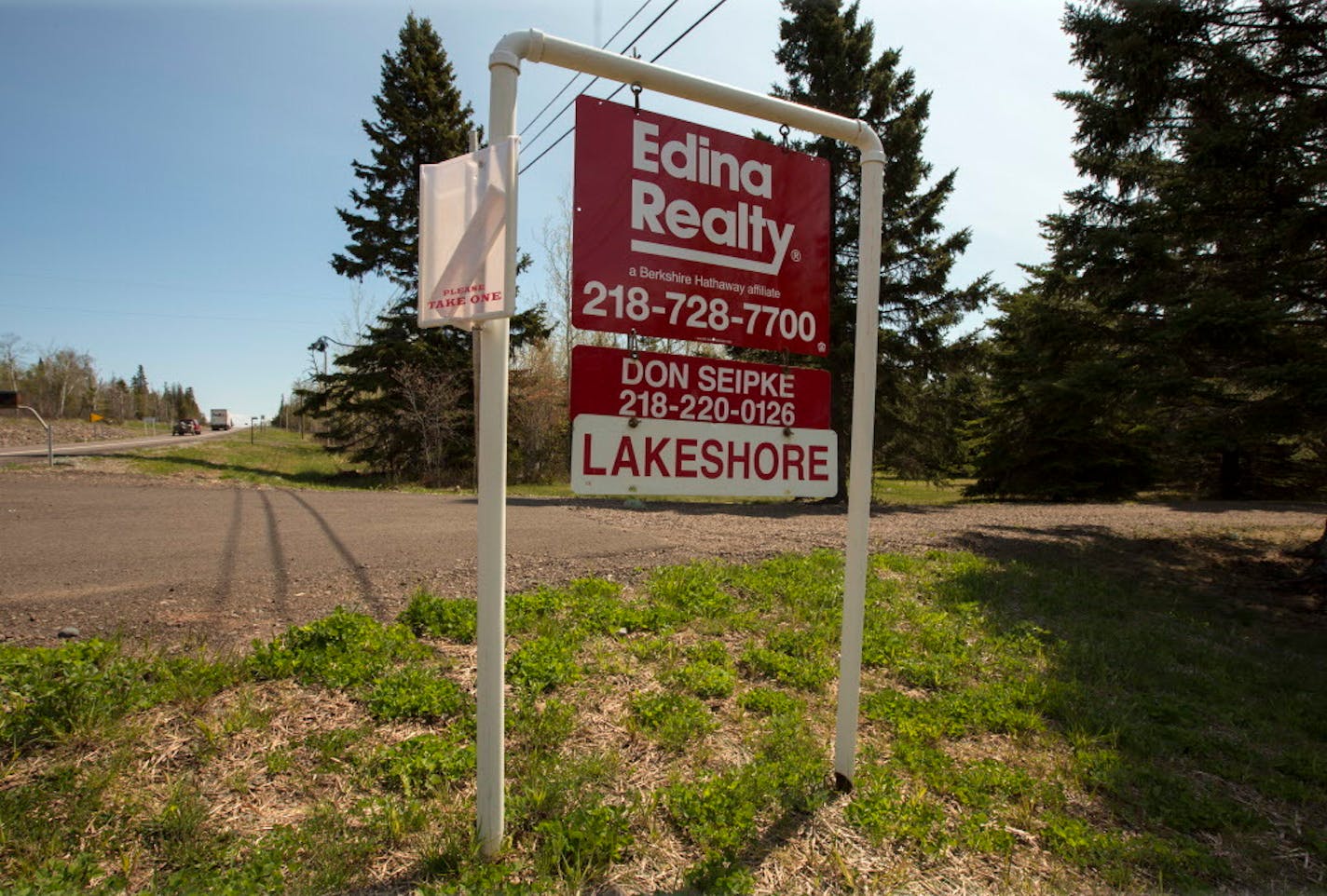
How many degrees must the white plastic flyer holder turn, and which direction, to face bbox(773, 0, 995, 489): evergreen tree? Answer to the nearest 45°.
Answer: approximately 180°

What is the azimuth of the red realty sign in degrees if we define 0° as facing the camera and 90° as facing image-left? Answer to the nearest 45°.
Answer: approximately 315°

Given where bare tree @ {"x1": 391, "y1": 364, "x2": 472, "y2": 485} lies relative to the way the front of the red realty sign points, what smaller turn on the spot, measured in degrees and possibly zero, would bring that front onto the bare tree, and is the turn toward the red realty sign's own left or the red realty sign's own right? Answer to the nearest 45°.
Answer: approximately 180°

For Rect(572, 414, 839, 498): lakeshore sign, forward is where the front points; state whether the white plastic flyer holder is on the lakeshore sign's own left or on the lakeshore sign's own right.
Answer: on the lakeshore sign's own right

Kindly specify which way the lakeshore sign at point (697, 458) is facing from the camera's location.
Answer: facing the viewer and to the right of the viewer

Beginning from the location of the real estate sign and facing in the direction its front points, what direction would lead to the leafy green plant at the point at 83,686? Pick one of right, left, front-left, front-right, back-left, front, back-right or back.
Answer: back-right

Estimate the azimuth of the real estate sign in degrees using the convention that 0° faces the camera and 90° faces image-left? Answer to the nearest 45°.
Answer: approximately 315°

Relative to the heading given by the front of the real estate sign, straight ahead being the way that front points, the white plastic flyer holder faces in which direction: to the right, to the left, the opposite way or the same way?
to the right

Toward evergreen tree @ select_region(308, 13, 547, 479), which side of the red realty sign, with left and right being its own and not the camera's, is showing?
back

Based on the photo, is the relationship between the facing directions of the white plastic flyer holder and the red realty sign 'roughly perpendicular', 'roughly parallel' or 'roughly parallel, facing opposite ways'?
roughly perpendicular

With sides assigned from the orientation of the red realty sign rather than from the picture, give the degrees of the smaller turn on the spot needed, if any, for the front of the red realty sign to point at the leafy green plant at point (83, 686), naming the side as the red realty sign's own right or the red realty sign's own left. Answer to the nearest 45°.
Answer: approximately 135° to the red realty sign's own right

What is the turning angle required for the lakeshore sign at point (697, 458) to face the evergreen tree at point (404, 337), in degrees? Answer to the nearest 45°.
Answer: approximately 180°
